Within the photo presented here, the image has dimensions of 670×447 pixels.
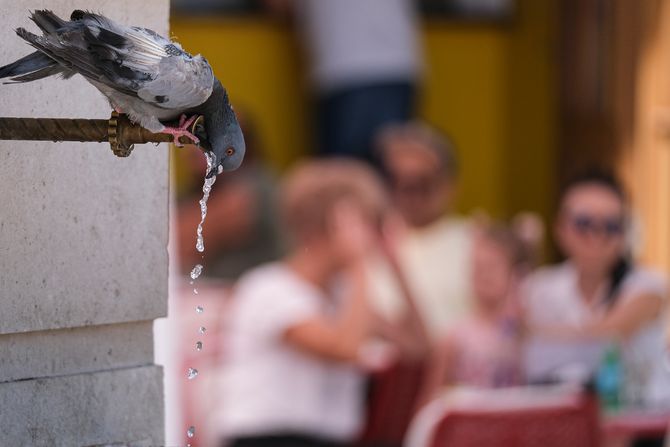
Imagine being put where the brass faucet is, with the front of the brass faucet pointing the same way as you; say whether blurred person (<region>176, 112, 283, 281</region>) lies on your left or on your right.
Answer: on your left

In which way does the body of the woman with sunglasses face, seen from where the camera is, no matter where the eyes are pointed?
toward the camera

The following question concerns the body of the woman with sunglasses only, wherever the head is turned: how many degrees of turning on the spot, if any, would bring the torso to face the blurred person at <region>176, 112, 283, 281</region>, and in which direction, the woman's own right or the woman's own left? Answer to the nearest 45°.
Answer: approximately 135° to the woman's own right

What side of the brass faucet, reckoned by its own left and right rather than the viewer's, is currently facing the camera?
right

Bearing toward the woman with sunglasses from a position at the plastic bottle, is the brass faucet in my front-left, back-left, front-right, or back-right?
back-left

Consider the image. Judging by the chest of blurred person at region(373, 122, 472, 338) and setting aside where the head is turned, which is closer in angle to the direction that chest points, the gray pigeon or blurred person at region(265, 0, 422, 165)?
the gray pigeon

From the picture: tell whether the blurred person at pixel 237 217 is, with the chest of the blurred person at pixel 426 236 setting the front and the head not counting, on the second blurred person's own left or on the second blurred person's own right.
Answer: on the second blurred person's own right

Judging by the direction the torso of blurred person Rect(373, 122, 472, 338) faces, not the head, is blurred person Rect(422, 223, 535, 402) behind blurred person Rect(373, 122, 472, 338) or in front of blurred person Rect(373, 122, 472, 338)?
in front

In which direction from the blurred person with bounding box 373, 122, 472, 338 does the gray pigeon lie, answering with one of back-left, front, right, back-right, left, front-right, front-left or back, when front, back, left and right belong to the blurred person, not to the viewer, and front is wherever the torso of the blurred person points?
front

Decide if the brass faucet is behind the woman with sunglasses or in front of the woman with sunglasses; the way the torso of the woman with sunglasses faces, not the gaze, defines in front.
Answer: in front
